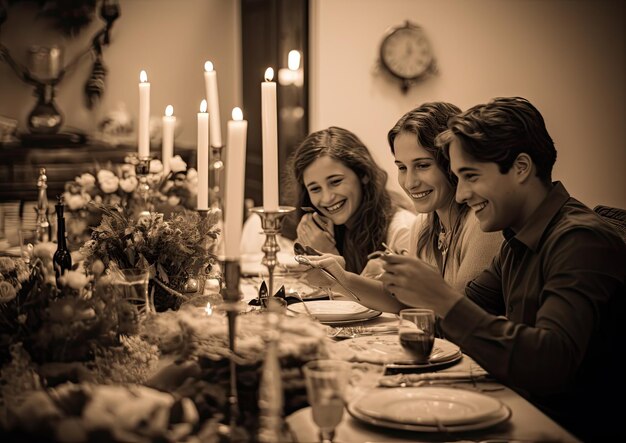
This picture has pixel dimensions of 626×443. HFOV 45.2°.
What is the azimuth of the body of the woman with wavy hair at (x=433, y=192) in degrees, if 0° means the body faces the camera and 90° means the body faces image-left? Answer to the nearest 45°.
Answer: approximately 45°

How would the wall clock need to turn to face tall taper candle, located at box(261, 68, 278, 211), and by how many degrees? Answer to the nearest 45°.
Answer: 0° — it already faces it

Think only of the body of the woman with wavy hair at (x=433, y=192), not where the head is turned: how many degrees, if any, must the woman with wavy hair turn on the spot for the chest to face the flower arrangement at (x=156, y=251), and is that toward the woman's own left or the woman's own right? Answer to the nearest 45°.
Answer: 0° — they already face it

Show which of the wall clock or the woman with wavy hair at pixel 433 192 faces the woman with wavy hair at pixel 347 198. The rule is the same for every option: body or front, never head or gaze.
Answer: the wall clock

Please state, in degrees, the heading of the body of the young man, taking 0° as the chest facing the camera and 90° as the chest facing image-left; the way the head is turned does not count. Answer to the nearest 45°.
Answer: approximately 90°

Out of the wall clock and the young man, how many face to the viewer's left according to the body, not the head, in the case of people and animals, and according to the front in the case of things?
1

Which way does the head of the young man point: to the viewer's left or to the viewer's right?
to the viewer's left

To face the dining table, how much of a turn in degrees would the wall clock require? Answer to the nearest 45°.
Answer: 0° — it already faces it

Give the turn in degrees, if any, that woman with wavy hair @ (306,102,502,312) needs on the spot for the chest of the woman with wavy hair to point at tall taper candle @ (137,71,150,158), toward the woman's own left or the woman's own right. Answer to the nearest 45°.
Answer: approximately 45° to the woman's own right

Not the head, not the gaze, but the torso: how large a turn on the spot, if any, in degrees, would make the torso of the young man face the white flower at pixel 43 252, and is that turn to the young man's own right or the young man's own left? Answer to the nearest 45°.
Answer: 0° — they already face it
